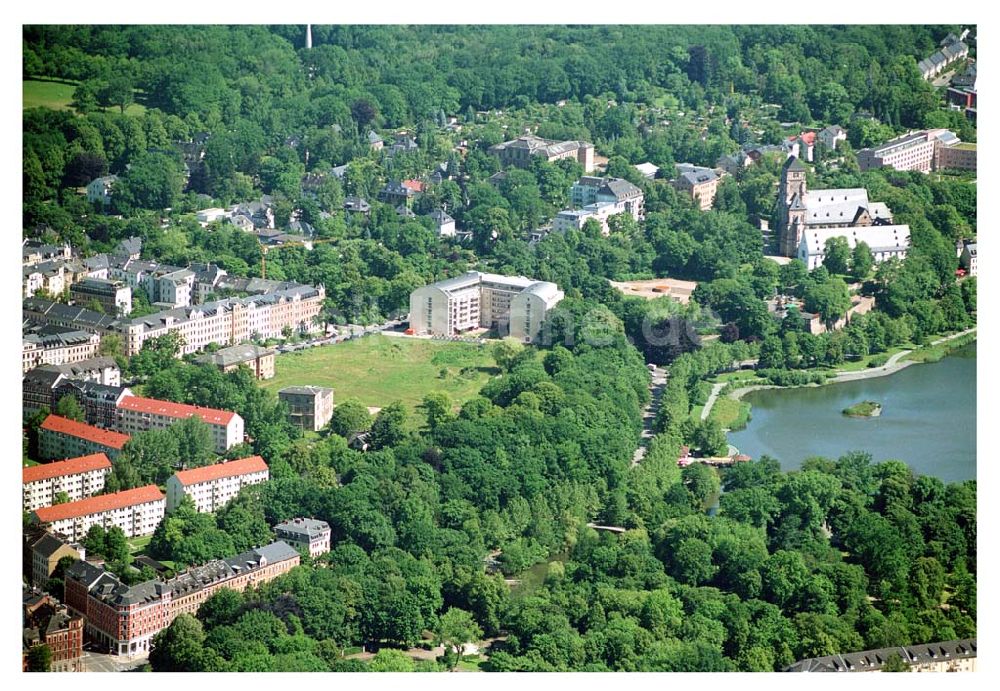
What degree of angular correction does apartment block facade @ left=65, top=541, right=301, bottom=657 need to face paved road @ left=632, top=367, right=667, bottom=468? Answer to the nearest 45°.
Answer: approximately 90° to its left

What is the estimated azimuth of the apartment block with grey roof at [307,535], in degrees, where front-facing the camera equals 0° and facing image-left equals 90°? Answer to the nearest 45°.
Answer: approximately 315°

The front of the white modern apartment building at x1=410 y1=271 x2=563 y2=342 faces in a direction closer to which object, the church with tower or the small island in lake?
the small island in lake

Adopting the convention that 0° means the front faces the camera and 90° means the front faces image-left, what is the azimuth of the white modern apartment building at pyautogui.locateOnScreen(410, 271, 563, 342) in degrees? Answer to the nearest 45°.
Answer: approximately 0°

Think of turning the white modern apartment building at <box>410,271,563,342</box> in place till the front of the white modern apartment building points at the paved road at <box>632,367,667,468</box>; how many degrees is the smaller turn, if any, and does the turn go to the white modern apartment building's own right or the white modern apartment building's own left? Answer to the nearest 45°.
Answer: approximately 45° to the white modern apartment building's own left

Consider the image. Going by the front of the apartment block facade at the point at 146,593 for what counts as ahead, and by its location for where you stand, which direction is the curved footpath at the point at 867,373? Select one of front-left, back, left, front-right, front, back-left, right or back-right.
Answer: left

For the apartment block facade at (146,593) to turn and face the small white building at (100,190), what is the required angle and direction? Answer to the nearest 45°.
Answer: approximately 135° to its left

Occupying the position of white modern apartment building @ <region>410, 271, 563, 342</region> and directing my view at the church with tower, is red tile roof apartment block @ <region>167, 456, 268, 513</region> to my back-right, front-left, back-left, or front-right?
back-right

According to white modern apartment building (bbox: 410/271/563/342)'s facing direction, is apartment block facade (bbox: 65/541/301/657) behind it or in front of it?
in front

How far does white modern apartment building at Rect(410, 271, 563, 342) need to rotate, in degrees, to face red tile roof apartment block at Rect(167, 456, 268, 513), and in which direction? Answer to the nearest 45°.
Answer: approximately 45° to its right

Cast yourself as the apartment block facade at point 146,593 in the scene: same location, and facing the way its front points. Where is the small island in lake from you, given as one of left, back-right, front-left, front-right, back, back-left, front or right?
left

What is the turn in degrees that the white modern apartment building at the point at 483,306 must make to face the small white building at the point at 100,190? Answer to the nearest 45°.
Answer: approximately 135° to its right

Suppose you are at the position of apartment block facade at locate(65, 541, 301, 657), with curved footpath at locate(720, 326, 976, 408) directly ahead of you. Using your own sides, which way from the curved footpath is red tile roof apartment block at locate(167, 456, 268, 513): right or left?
left

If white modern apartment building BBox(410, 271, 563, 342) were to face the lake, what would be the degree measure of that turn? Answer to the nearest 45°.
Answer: approximately 45° to its left
